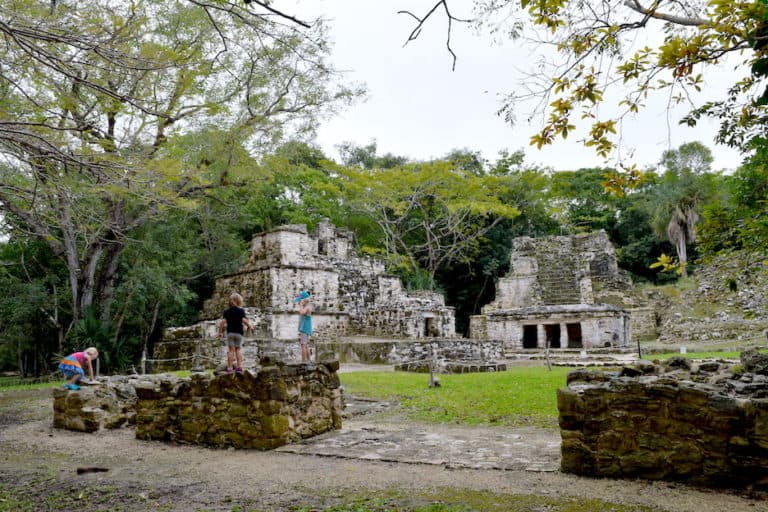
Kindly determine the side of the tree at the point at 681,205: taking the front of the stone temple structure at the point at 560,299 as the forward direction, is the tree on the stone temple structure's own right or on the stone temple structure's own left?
on the stone temple structure's own left

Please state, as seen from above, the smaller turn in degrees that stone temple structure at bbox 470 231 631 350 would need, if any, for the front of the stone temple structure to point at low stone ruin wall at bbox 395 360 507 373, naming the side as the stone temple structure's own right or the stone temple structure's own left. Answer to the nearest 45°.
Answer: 0° — it already faces it

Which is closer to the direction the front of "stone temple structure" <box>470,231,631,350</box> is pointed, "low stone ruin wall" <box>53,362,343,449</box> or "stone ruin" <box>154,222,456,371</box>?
the low stone ruin wall

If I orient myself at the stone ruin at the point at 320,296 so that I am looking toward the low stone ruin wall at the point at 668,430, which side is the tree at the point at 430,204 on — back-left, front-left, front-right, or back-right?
back-left

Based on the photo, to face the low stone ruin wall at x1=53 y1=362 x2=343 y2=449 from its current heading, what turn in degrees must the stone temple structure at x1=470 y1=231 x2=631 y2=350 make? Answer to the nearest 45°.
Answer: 0° — it already faces it

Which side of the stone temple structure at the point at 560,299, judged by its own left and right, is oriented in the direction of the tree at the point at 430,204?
right

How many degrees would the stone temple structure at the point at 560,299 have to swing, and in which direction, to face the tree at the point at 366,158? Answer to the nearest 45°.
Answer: approximately 135° to its right

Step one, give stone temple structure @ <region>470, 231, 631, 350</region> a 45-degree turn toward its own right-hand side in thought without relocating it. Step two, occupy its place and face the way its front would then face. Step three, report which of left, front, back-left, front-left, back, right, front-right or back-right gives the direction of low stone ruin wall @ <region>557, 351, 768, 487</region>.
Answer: front-left

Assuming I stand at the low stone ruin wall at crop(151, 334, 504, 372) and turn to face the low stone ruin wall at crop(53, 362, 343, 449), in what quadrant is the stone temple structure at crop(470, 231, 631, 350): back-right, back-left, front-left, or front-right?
back-left

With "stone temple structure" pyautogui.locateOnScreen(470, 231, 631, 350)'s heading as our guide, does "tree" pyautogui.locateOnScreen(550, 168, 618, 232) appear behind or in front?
behind

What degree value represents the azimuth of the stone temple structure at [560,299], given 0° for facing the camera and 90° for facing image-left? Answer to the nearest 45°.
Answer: approximately 0°

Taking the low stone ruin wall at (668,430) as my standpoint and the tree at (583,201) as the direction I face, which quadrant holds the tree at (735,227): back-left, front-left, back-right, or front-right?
front-right

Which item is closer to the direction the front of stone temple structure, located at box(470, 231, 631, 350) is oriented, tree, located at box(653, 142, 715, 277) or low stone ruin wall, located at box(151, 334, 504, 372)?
the low stone ruin wall
